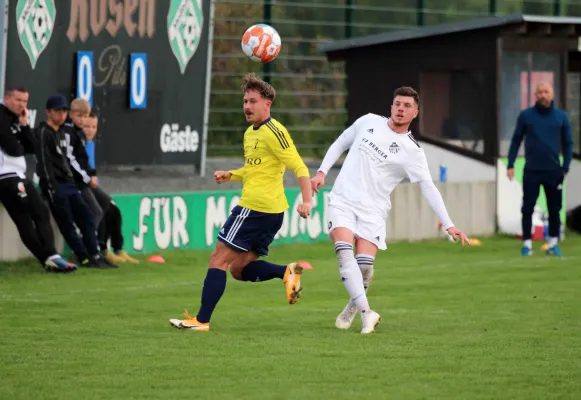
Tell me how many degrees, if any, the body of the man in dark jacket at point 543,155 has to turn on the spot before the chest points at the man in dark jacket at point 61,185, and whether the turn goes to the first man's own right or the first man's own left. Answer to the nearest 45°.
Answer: approximately 45° to the first man's own right

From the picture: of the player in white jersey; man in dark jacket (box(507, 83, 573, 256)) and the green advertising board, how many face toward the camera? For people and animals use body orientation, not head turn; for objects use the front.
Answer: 3

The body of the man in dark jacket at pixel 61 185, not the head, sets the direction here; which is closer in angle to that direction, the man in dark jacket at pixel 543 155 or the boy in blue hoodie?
the man in dark jacket

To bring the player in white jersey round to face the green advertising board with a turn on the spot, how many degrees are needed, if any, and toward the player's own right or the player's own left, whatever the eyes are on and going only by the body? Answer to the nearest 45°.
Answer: approximately 180°

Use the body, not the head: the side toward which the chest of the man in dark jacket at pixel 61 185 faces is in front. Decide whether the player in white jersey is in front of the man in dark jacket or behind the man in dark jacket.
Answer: in front

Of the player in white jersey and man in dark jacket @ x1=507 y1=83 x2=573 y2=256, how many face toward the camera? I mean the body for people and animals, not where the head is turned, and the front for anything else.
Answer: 2

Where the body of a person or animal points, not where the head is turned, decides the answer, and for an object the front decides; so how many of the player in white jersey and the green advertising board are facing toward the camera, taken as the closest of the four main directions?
2

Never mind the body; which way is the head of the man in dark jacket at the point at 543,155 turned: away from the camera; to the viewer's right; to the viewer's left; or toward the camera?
toward the camera

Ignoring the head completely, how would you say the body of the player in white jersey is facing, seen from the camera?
toward the camera

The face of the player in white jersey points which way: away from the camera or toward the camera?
toward the camera

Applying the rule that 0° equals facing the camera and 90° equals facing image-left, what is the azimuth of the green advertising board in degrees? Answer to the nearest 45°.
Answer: approximately 0°

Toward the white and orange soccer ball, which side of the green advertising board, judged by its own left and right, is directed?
front

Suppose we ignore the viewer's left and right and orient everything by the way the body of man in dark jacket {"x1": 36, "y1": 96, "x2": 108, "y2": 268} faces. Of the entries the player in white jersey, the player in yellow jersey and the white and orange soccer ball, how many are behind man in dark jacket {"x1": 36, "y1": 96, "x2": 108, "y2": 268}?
0

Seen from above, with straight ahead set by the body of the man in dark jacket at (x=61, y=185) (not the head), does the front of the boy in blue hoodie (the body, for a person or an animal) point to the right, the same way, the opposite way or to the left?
the same way

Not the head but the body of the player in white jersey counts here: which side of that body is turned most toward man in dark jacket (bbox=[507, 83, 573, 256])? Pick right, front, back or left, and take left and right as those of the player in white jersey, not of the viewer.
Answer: back

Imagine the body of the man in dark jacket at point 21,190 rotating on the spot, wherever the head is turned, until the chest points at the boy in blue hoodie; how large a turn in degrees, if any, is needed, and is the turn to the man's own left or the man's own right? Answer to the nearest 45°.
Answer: approximately 90° to the man's own left

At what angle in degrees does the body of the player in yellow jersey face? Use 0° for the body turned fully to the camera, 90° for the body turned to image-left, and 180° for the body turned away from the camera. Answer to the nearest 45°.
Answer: approximately 45°

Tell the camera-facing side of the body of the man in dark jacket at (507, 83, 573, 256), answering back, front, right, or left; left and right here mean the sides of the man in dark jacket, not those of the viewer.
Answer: front

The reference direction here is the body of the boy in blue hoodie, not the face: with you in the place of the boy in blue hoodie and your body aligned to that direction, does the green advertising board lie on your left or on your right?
on your left
